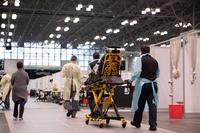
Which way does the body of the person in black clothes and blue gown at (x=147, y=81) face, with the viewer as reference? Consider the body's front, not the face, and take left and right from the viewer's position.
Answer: facing away from the viewer and to the left of the viewer

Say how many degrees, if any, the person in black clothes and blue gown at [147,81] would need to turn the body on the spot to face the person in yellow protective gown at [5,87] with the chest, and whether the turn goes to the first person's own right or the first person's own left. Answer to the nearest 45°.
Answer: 0° — they already face them

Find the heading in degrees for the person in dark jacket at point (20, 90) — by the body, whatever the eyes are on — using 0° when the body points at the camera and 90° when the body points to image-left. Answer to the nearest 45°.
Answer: approximately 180°

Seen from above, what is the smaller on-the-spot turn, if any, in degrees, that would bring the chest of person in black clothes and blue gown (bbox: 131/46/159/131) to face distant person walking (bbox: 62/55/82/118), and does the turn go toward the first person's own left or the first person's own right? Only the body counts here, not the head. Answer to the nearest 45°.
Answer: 0° — they already face them

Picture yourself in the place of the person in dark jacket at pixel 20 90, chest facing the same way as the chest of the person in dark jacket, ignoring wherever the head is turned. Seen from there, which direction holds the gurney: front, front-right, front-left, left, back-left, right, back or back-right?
back-right
